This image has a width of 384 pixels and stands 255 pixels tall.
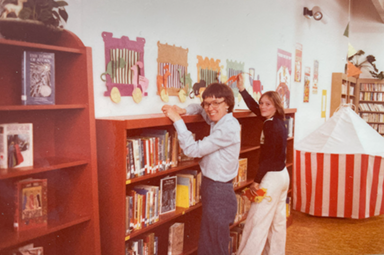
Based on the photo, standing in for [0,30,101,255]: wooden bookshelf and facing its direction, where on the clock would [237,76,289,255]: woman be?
The woman is roughly at 10 o'clock from the wooden bookshelf.

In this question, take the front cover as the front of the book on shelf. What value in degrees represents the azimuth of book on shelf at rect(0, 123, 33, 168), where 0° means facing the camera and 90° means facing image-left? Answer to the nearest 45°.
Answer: approximately 0°

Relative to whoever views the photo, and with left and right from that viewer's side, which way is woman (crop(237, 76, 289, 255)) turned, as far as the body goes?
facing to the left of the viewer

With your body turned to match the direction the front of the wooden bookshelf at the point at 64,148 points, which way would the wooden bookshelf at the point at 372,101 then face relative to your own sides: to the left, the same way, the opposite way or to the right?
to the right

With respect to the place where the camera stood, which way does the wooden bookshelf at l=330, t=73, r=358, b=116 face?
facing the viewer and to the right of the viewer

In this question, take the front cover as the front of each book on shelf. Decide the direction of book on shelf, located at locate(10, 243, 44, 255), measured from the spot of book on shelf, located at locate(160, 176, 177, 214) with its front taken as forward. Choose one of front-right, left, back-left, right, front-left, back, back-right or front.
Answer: right

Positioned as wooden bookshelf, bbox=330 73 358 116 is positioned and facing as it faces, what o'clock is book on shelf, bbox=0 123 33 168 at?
The book on shelf is roughly at 2 o'clock from the wooden bookshelf.

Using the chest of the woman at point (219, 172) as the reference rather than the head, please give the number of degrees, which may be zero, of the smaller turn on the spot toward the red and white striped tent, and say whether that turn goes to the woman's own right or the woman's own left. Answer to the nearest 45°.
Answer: approximately 135° to the woman's own right

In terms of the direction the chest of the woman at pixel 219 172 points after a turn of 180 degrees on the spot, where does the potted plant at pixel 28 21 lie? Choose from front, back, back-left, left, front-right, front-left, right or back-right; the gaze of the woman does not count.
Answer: back-right
